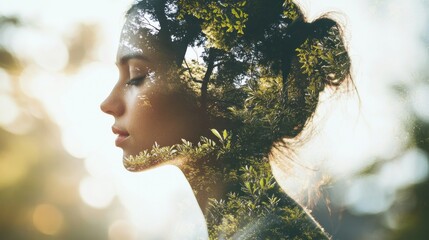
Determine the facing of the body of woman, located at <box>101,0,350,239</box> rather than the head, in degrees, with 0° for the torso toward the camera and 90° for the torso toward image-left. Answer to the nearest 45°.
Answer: approximately 90°
